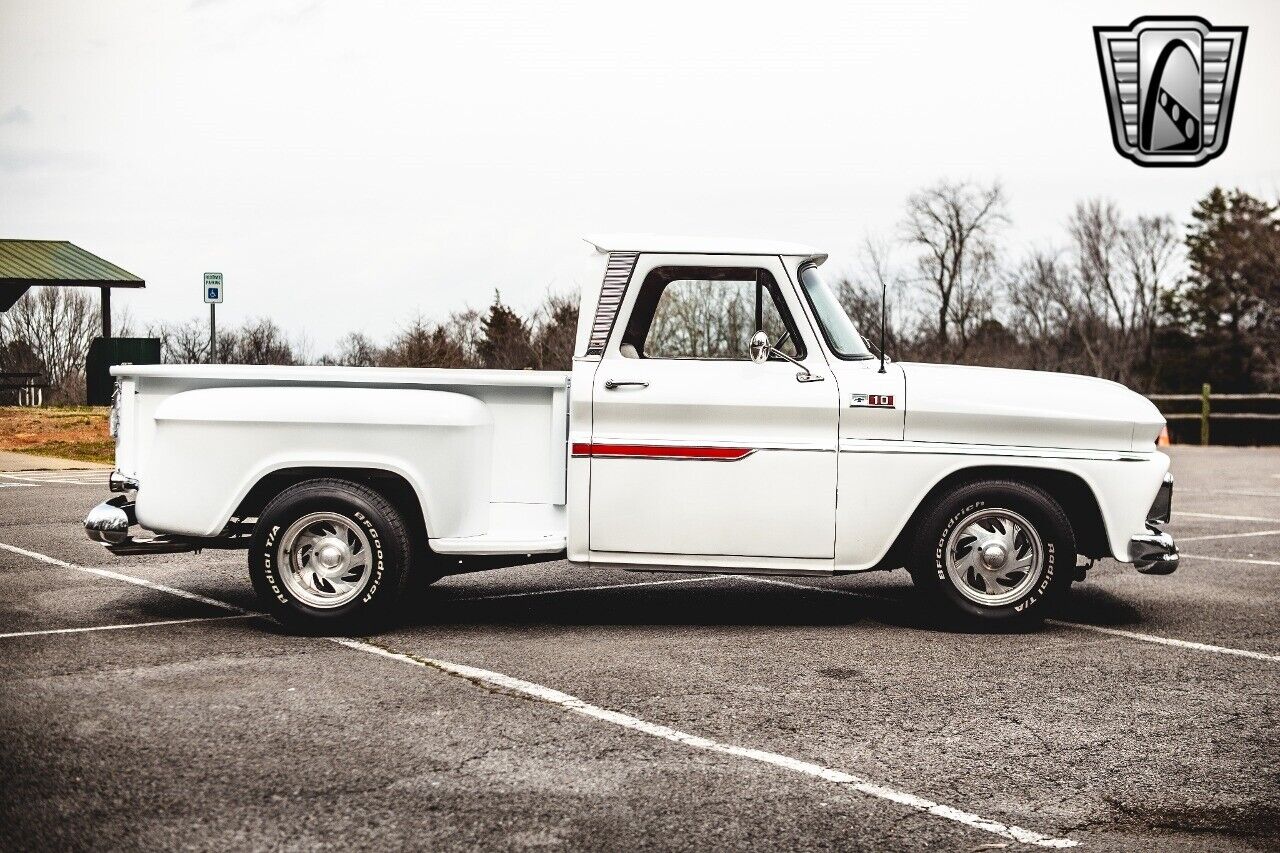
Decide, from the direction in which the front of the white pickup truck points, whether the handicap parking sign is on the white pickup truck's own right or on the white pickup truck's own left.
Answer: on the white pickup truck's own left

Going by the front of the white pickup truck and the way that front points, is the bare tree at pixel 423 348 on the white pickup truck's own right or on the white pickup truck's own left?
on the white pickup truck's own left

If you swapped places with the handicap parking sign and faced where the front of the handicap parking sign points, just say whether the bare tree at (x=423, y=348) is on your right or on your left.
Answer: on your left

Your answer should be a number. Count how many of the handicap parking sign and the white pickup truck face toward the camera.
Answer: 1

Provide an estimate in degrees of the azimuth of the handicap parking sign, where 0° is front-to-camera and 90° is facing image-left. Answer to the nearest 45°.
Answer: approximately 0°

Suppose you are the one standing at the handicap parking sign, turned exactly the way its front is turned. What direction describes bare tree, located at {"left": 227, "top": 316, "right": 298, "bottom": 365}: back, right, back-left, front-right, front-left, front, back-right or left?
back

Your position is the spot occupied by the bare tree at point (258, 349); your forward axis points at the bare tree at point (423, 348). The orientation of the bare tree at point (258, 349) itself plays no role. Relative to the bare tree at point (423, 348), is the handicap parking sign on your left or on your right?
right

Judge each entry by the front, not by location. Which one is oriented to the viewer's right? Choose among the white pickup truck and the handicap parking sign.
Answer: the white pickup truck

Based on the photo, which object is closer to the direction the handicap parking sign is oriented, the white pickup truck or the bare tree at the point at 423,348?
the white pickup truck

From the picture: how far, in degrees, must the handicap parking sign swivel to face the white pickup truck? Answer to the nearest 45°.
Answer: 0° — it already faces it

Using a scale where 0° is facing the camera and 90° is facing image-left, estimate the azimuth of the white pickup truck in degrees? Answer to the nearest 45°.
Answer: approximately 270°

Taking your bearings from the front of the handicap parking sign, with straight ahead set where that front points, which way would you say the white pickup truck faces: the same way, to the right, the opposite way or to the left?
to the left
